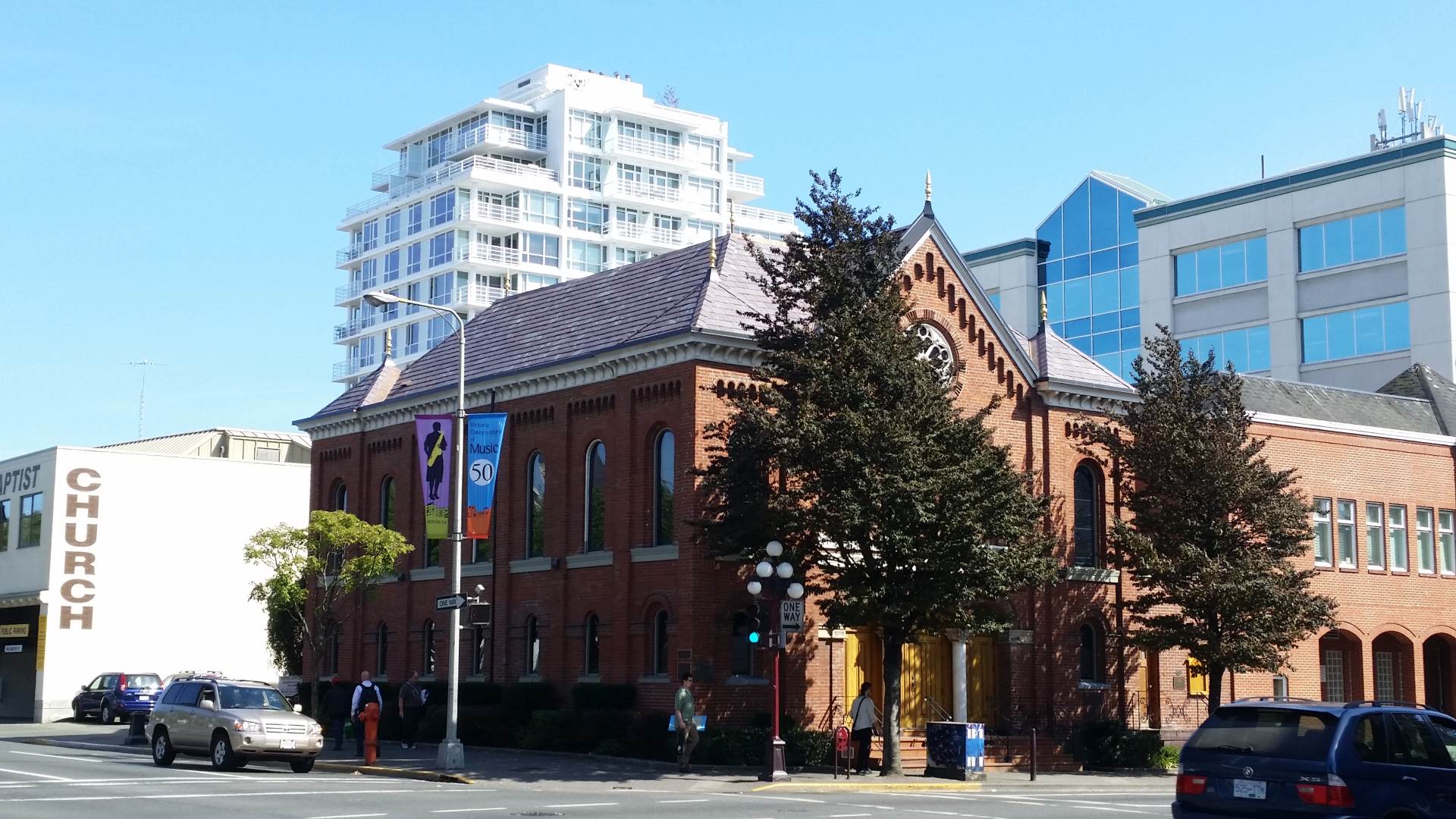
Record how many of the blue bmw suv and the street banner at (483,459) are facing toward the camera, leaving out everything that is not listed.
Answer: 1

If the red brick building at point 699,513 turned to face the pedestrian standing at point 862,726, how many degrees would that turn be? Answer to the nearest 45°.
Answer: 0° — it already faces them

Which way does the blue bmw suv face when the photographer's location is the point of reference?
facing away from the viewer and to the right of the viewer

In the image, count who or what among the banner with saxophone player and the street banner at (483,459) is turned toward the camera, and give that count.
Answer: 2

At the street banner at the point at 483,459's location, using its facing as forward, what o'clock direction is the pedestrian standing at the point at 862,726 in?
The pedestrian standing is roughly at 10 o'clock from the street banner.

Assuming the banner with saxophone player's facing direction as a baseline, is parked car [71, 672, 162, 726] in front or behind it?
behind
